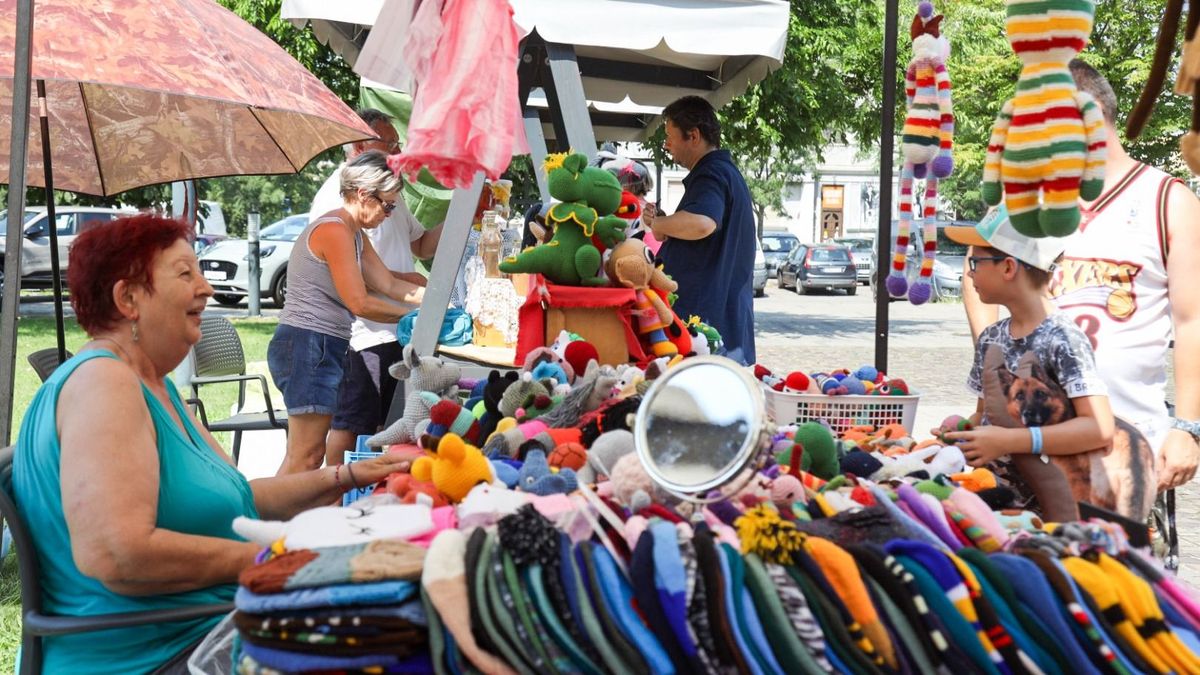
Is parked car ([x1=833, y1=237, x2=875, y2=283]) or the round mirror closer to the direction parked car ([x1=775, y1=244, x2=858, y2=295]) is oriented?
the parked car

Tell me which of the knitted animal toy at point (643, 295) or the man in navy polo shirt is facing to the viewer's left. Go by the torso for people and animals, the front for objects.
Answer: the man in navy polo shirt

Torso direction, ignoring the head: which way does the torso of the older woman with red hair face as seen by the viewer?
to the viewer's right

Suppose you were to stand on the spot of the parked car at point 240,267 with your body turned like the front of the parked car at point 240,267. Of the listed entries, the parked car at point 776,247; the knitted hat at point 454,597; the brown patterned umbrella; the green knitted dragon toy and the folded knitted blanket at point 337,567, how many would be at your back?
1

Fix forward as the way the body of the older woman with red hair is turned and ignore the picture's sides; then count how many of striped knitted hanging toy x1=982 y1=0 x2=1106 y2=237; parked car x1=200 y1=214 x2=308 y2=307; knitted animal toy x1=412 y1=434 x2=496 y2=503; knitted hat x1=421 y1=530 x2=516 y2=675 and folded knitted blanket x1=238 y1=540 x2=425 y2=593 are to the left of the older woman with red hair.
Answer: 1

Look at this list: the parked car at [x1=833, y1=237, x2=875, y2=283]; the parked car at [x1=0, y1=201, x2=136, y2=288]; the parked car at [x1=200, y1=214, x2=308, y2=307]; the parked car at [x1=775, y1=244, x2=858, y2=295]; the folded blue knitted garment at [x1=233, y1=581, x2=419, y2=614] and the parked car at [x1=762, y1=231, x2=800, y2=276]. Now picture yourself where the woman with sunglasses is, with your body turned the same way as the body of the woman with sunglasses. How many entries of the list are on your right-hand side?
1

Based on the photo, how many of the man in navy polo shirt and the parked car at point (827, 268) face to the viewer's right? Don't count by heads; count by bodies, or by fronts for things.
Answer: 0

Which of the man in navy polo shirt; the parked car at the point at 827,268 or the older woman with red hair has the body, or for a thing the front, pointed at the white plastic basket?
the older woman with red hair

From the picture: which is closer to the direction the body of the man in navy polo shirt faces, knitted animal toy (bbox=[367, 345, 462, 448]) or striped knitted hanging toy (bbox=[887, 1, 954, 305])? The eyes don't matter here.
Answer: the knitted animal toy
